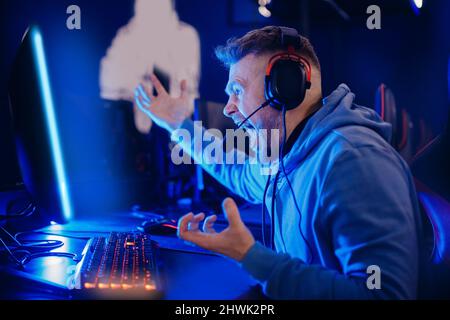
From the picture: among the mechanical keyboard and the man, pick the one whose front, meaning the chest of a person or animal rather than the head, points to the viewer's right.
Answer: the mechanical keyboard

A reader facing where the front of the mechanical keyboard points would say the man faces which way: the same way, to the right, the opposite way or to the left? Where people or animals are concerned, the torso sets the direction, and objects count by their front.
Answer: the opposite way

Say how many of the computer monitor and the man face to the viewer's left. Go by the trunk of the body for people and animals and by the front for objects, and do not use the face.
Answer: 1

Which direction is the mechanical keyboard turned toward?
to the viewer's right

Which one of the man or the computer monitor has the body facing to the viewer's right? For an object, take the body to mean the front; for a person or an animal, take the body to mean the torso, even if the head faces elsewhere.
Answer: the computer monitor

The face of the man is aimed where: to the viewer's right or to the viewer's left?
to the viewer's left

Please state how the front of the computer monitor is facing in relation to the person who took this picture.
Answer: facing to the right of the viewer

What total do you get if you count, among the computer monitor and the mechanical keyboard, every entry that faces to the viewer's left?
0

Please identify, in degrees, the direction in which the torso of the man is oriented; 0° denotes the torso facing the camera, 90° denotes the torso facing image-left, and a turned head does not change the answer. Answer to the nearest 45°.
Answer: approximately 90°

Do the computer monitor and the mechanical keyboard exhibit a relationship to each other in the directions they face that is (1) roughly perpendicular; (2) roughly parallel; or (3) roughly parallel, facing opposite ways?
roughly parallel

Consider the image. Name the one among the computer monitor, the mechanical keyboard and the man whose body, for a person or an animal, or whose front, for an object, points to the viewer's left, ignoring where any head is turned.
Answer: the man
